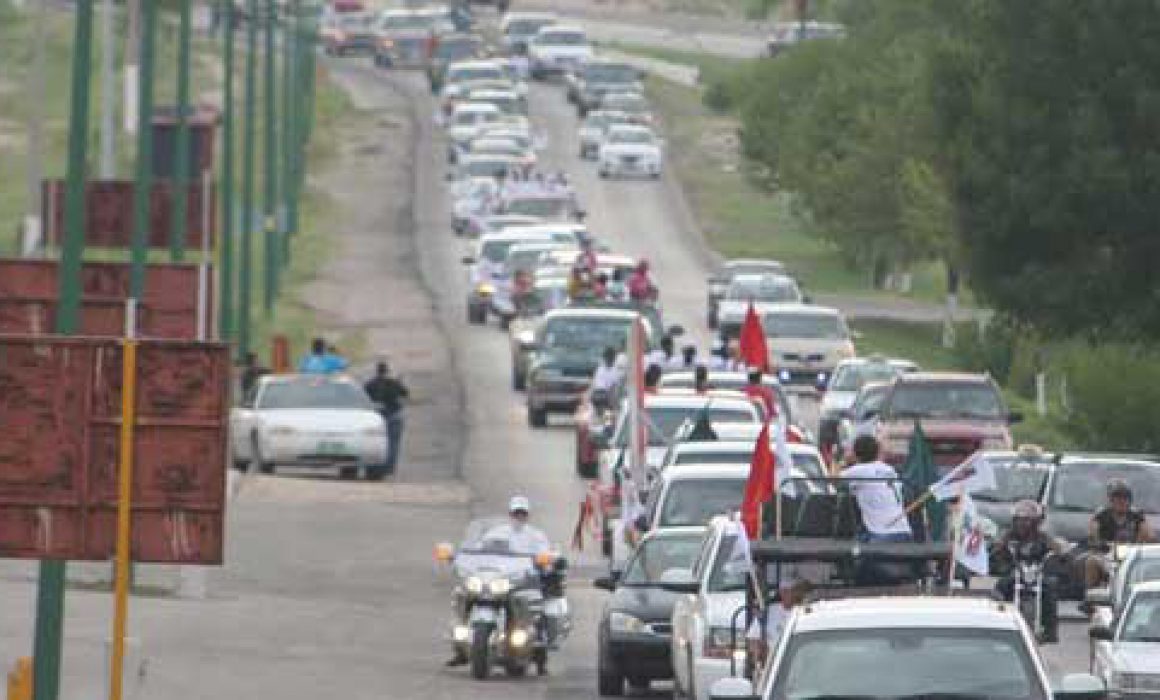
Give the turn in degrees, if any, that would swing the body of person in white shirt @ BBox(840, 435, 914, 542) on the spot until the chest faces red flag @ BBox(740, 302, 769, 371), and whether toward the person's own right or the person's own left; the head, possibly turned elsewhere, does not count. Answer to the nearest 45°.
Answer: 0° — they already face it

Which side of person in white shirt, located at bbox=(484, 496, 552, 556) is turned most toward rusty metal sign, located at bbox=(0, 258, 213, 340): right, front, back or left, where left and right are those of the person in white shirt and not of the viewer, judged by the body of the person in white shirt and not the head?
right

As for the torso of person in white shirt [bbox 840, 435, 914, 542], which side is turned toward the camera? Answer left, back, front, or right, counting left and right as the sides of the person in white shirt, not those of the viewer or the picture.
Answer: back

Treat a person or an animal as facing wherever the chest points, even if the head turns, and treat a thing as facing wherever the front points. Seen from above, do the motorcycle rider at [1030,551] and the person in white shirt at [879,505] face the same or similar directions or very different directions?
very different directions
